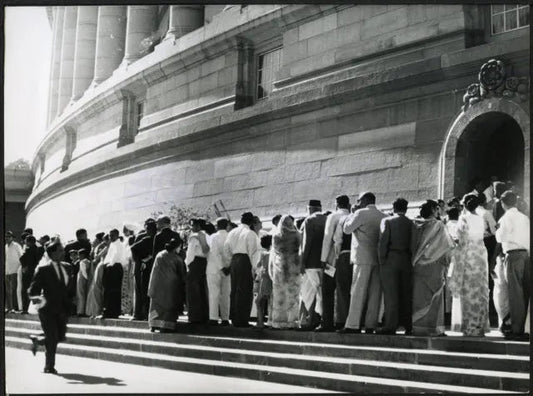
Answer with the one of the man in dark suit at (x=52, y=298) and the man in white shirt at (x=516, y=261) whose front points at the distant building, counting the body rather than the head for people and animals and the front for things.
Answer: the man in white shirt

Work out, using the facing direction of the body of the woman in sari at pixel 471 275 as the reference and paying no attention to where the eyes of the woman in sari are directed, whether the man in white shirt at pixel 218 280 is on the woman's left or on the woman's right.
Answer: on the woman's left

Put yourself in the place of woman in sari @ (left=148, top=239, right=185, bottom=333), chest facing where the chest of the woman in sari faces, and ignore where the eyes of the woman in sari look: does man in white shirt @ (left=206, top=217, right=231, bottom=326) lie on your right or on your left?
on your right

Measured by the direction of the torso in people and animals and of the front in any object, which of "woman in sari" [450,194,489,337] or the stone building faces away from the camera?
the woman in sari

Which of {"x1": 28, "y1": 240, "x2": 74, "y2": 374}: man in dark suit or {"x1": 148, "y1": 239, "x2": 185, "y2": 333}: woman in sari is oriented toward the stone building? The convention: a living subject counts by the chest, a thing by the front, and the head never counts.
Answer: the woman in sari

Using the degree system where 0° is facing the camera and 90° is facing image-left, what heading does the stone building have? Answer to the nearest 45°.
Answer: approximately 45°

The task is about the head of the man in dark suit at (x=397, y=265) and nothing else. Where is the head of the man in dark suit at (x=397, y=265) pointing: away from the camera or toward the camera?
away from the camera

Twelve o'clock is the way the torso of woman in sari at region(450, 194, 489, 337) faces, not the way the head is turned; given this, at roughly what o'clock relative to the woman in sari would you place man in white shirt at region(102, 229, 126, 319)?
The man in white shirt is roughly at 10 o'clock from the woman in sari.

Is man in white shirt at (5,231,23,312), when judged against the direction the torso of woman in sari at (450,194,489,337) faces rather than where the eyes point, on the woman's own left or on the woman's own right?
on the woman's own left

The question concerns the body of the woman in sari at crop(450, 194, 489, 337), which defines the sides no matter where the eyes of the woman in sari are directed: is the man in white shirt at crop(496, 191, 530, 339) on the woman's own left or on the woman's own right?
on the woman's own right

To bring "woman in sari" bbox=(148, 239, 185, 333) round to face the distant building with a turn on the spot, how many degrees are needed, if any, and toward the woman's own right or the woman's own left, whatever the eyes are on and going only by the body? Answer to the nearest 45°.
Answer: approximately 45° to the woman's own left

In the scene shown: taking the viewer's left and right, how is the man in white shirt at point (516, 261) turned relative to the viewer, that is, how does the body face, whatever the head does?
facing away from the viewer and to the left of the viewer

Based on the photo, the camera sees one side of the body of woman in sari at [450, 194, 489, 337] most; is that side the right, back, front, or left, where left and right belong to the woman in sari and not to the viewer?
back

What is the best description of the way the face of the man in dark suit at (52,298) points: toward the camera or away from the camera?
toward the camera

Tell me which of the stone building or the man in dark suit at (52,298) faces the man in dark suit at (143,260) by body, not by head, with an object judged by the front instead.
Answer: the stone building

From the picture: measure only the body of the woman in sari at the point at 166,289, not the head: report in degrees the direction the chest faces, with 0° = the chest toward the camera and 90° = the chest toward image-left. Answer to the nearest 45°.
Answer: approximately 225°

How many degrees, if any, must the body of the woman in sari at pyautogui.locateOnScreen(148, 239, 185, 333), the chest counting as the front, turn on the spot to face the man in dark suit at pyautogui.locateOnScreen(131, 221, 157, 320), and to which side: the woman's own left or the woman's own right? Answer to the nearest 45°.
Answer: approximately 90° to the woman's own left
